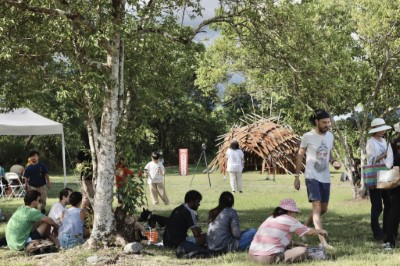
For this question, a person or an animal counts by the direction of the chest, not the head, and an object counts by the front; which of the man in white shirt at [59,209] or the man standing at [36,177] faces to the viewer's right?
the man in white shirt

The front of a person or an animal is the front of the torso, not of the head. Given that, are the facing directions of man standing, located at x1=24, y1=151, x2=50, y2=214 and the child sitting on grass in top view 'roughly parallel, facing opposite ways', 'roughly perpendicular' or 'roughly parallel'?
roughly parallel, facing opposite ways

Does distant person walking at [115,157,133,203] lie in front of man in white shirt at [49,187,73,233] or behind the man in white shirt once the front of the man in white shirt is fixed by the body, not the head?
in front

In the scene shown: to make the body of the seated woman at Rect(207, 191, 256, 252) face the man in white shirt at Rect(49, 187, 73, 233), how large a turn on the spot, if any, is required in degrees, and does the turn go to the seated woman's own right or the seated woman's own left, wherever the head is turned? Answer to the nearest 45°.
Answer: approximately 90° to the seated woman's own left

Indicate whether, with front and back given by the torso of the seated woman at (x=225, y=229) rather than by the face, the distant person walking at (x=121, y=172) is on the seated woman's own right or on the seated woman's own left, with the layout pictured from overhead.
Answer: on the seated woman's own left

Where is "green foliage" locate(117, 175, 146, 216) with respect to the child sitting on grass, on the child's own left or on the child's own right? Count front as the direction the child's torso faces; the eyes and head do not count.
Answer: on the child's own right

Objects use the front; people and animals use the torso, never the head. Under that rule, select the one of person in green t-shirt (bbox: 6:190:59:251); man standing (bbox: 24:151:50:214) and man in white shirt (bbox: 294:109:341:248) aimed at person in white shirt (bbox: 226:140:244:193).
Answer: the person in green t-shirt

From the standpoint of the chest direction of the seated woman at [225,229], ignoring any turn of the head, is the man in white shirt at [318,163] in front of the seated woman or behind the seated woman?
in front

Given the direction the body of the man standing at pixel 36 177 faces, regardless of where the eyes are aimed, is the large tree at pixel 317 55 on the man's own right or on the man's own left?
on the man's own left

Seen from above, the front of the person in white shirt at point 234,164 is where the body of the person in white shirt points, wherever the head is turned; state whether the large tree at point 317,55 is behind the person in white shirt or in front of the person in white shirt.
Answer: behind

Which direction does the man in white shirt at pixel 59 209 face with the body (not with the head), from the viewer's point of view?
to the viewer's right

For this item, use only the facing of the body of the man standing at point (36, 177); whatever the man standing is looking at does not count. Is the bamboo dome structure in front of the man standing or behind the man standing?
behind

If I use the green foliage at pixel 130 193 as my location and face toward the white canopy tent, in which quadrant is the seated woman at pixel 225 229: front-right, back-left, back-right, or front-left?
back-right
